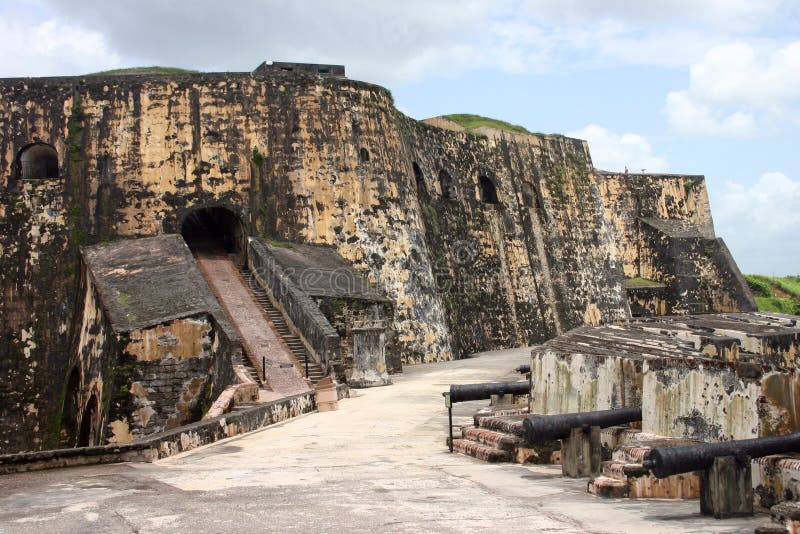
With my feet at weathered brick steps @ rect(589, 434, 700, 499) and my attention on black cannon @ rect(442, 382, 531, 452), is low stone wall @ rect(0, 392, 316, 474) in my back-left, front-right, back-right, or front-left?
front-left

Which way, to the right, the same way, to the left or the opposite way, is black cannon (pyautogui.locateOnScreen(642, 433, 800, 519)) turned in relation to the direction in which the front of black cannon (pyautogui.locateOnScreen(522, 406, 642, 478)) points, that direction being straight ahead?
the same way

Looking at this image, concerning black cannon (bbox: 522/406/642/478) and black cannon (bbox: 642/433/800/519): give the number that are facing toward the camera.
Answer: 0

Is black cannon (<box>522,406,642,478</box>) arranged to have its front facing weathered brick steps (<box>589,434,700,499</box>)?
no

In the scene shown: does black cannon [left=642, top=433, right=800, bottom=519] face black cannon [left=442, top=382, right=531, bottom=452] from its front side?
no

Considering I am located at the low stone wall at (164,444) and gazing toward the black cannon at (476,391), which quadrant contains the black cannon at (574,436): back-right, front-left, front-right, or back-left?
front-right
